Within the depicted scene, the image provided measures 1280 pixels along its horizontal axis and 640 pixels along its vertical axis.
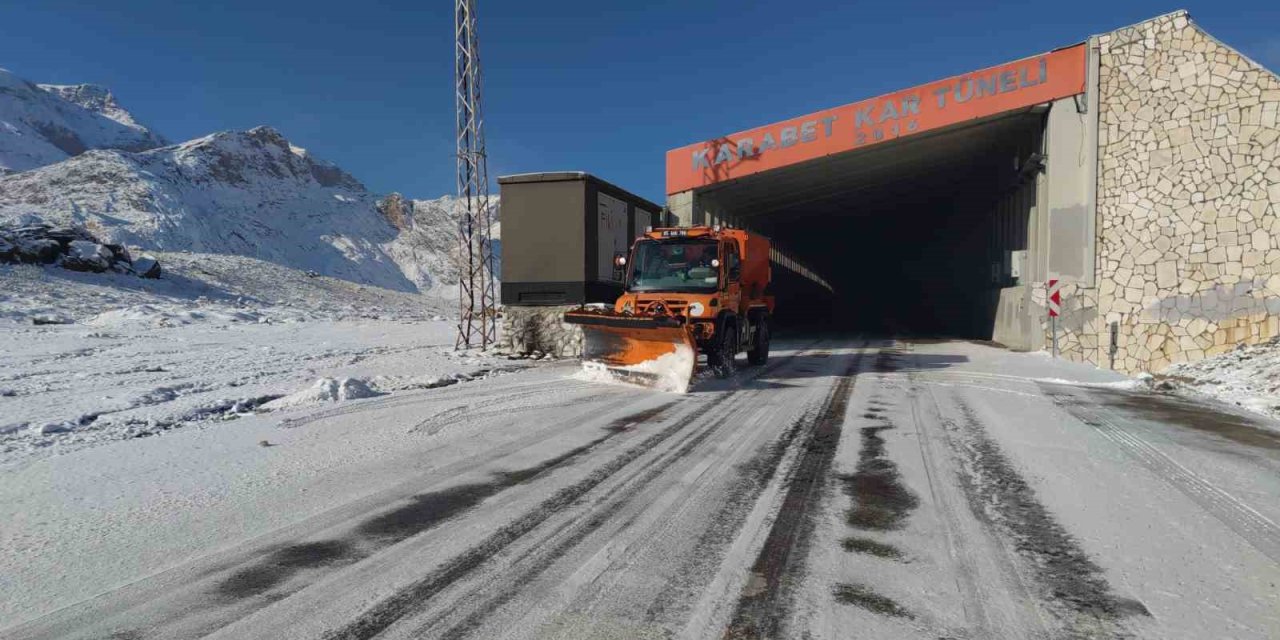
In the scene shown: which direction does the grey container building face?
to the viewer's right

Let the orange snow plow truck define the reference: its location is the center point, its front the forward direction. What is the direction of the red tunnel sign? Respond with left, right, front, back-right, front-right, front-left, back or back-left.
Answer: back

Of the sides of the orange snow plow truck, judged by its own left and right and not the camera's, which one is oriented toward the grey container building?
right

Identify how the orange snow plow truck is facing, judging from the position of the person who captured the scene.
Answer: facing the viewer and to the left of the viewer

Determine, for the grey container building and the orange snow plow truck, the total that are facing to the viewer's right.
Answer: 1

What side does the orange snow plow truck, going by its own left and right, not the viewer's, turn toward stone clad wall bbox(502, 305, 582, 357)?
right

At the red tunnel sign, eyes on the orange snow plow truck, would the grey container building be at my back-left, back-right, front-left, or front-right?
front-right

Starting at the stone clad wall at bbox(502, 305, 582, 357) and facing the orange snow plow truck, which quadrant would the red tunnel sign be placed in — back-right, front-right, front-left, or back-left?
front-left

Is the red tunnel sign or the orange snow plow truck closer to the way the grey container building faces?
the red tunnel sign

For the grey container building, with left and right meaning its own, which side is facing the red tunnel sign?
front
